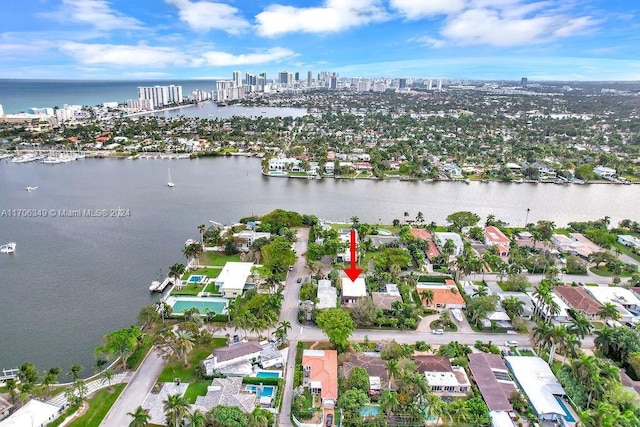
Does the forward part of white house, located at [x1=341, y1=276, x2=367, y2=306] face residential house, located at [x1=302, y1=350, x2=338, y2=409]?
yes

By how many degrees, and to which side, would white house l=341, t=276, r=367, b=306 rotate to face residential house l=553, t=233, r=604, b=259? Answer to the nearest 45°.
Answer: approximately 135° to its left

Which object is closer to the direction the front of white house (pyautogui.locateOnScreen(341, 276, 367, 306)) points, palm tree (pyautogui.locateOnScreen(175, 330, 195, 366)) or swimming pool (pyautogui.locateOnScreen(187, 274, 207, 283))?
the palm tree

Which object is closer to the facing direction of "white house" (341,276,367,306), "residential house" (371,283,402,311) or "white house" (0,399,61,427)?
the white house

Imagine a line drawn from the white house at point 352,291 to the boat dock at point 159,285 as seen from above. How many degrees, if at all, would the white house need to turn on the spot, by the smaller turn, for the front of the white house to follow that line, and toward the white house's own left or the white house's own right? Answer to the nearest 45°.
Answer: approximately 90° to the white house's own right

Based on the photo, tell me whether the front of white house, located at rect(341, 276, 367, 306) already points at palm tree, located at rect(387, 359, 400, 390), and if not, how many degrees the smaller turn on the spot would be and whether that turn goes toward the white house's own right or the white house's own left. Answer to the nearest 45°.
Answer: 0° — it already faces it

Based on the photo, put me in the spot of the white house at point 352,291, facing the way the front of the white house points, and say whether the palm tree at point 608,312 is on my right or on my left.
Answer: on my left

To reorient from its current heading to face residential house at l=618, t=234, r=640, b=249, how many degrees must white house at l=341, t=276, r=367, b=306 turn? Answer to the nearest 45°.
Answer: approximately 135° to its left

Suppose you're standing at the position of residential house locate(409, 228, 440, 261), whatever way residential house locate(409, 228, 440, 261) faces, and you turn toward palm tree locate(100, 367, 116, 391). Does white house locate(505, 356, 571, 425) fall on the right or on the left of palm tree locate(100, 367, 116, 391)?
left

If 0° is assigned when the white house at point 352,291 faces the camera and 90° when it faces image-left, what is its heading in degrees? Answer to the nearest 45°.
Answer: approximately 0°

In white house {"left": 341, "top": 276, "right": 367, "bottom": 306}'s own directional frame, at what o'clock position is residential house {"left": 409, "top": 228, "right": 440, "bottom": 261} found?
The residential house is roughly at 7 o'clock from the white house.

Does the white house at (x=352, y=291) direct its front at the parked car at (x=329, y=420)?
yes

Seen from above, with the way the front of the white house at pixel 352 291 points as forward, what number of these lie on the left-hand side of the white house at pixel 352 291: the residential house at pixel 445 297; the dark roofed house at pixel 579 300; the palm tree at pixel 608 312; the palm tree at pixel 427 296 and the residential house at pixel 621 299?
5

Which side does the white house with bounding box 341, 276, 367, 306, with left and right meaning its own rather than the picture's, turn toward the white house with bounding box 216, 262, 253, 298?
right

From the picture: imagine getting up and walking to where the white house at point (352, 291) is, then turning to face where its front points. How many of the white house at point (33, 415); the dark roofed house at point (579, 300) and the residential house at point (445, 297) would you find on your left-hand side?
2

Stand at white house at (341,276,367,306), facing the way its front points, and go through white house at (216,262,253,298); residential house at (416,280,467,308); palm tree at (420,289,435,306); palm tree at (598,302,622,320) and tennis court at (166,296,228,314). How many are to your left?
3

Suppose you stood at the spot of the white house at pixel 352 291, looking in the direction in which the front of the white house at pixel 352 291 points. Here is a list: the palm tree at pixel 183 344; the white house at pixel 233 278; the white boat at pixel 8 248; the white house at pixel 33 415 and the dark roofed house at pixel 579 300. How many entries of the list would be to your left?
1

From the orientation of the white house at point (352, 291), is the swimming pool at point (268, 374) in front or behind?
in front

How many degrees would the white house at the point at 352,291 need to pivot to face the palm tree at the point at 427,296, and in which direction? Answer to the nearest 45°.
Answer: approximately 90° to its left
